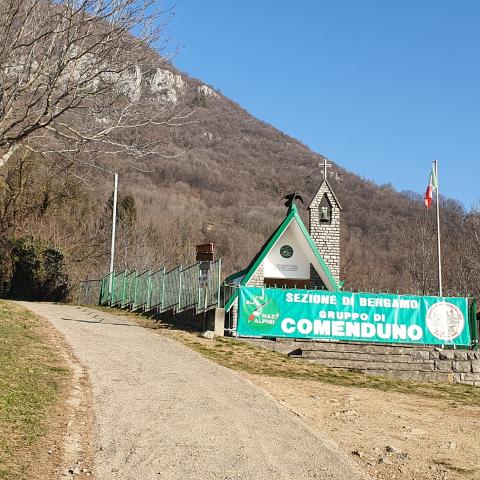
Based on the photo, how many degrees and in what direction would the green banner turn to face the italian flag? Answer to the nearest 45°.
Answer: approximately 135° to its left

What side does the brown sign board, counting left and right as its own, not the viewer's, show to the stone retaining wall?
left

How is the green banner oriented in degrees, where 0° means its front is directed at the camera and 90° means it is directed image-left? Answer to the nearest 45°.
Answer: approximately 0°

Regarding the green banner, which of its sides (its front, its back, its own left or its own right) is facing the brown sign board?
right

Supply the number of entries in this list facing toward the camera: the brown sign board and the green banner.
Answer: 2

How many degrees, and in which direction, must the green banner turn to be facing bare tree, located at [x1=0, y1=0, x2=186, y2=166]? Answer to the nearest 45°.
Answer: approximately 45° to its right

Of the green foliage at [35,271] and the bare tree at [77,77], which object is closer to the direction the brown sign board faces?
the bare tree

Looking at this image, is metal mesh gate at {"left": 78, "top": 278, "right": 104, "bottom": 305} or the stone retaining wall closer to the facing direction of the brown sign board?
the stone retaining wall
